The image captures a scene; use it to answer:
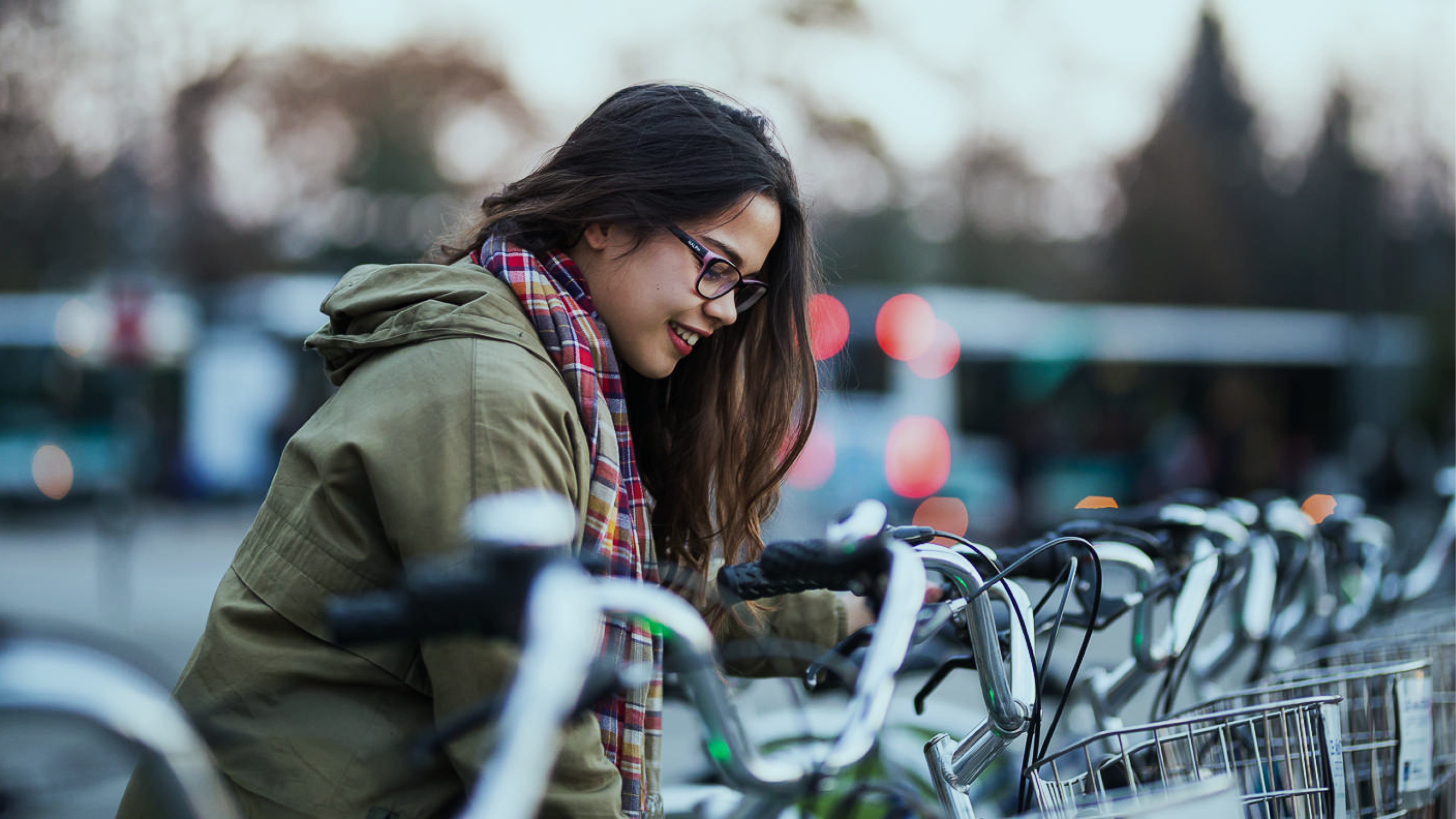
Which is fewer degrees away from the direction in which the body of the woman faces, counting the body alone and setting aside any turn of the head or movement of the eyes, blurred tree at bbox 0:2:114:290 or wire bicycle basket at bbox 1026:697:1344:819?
the wire bicycle basket

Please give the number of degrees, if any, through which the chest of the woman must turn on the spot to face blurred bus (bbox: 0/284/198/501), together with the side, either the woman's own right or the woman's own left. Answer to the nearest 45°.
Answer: approximately 90° to the woman's own left

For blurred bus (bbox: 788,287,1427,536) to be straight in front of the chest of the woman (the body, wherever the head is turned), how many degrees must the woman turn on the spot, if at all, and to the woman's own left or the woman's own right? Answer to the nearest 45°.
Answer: approximately 45° to the woman's own left

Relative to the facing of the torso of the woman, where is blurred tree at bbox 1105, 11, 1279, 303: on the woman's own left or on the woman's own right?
on the woman's own left

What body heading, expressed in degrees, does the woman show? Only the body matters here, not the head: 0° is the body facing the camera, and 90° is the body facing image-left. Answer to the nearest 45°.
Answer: approximately 270°

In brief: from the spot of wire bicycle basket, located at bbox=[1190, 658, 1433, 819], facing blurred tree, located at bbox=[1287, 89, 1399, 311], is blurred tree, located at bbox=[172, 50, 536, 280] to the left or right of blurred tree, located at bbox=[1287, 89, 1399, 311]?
left

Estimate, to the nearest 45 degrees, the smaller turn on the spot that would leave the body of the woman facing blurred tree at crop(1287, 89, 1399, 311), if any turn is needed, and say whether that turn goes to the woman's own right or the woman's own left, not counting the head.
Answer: approximately 45° to the woman's own left

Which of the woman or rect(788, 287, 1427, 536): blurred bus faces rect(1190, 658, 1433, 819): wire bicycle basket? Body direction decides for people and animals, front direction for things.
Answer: the woman
